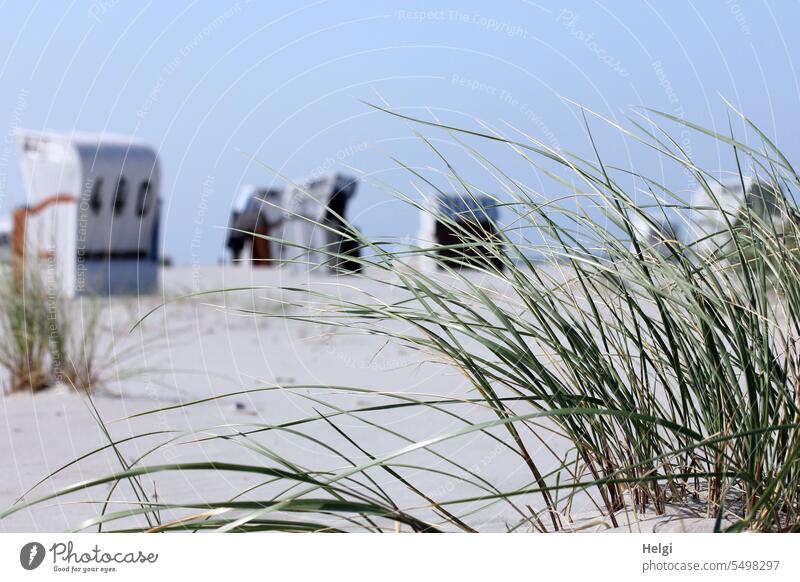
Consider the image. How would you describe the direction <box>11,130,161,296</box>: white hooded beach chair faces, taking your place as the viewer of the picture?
facing away from the viewer and to the left of the viewer

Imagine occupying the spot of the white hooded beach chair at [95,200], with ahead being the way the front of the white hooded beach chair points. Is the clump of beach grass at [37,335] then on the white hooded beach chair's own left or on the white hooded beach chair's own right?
on the white hooded beach chair's own left
